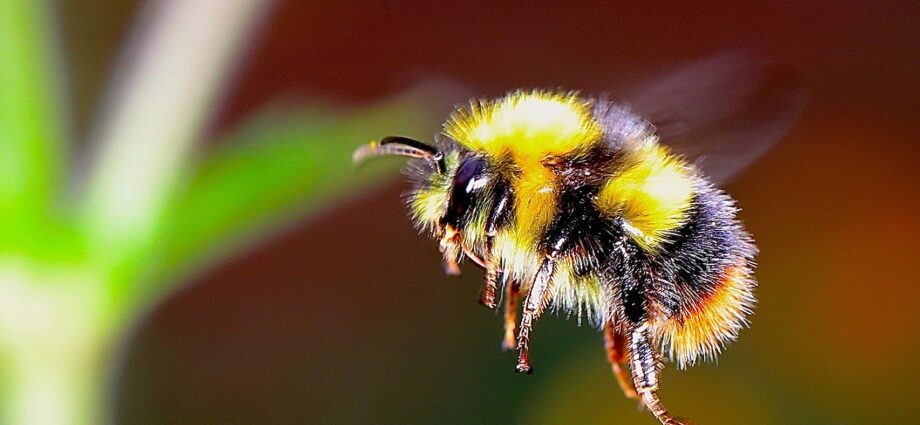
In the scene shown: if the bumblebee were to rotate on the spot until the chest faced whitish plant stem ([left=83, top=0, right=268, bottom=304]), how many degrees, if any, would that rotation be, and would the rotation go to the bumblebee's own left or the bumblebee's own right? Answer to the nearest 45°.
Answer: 0° — it already faces it

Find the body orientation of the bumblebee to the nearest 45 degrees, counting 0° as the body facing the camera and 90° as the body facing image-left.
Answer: approximately 90°
